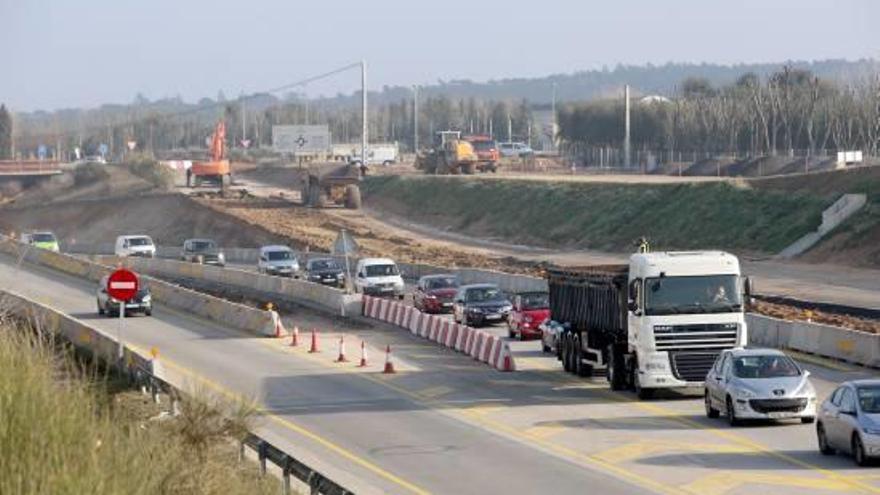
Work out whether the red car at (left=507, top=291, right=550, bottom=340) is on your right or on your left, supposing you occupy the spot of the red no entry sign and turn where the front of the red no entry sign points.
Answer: on your left

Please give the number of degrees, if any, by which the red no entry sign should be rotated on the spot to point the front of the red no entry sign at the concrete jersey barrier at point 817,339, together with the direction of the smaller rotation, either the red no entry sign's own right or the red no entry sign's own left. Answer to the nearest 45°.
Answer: approximately 90° to the red no entry sign's own left

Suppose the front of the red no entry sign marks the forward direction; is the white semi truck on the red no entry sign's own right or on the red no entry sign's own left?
on the red no entry sign's own left

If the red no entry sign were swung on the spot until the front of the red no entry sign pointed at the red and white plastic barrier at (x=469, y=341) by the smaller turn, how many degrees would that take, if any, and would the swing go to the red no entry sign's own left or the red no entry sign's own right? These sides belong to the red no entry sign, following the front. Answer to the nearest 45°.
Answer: approximately 90° to the red no entry sign's own left

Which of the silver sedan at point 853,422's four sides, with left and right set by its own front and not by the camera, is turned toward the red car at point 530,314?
back

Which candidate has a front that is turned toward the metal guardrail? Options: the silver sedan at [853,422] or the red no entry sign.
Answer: the red no entry sign

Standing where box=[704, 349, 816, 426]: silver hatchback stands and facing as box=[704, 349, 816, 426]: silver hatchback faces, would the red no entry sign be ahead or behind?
behind

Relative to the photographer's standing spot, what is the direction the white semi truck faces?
facing the viewer and to the right of the viewer

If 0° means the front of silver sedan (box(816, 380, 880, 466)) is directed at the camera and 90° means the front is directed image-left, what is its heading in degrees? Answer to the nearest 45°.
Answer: approximately 315°
